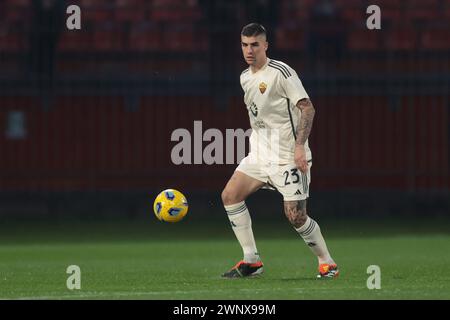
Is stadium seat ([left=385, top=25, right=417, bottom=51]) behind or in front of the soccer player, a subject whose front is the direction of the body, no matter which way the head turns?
behind

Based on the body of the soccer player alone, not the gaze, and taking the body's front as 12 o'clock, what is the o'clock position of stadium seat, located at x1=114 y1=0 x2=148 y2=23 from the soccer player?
The stadium seat is roughly at 4 o'clock from the soccer player.

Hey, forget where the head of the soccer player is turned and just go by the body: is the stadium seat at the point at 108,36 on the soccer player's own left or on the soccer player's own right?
on the soccer player's own right

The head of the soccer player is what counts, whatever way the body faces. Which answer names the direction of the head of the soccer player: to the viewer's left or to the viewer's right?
to the viewer's left

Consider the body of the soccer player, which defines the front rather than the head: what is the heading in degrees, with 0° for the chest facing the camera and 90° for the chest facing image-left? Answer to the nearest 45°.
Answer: approximately 45°

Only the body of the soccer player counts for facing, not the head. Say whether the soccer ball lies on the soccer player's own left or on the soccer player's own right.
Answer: on the soccer player's own right

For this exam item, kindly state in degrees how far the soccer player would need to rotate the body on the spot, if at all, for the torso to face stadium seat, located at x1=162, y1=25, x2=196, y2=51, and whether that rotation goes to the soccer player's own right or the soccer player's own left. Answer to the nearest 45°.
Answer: approximately 135° to the soccer player's own right

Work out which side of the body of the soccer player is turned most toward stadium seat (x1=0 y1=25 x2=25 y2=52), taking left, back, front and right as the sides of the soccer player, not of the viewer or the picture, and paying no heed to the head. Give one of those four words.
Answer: right

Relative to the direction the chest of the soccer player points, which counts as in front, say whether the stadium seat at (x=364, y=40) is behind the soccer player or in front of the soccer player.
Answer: behind

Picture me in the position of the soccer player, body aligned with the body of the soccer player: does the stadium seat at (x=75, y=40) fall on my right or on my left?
on my right

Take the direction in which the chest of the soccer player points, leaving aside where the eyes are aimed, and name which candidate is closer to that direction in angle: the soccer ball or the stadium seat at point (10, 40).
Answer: the soccer ball
